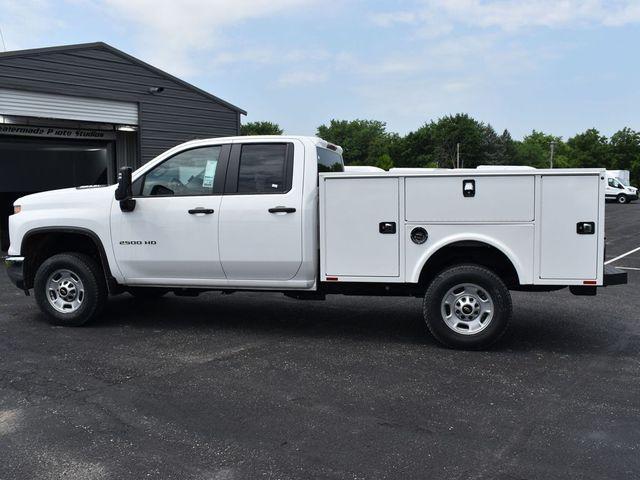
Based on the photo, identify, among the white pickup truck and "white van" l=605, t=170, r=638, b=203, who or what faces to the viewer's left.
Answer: the white pickup truck

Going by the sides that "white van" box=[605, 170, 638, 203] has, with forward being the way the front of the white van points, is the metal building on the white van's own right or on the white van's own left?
on the white van's own right

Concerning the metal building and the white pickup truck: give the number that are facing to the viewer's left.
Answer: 1

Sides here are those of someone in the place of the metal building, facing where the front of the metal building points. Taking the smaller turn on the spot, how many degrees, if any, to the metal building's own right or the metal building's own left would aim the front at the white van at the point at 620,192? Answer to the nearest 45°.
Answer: approximately 90° to the metal building's own left

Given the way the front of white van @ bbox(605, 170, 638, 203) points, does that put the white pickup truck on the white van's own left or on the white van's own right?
on the white van's own right

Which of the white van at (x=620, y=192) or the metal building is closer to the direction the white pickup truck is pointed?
the metal building

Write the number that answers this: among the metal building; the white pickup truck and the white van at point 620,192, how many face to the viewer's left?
1

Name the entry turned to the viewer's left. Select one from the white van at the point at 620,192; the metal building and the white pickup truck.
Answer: the white pickup truck

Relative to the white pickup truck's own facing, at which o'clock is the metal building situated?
The metal building is roughly at 2 o'clock from the white pickup truck.

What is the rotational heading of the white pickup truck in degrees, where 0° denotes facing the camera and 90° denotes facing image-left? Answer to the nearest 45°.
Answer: approximately 90°

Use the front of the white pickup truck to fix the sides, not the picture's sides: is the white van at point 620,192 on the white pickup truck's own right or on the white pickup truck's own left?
on the white pickup truck's own right
